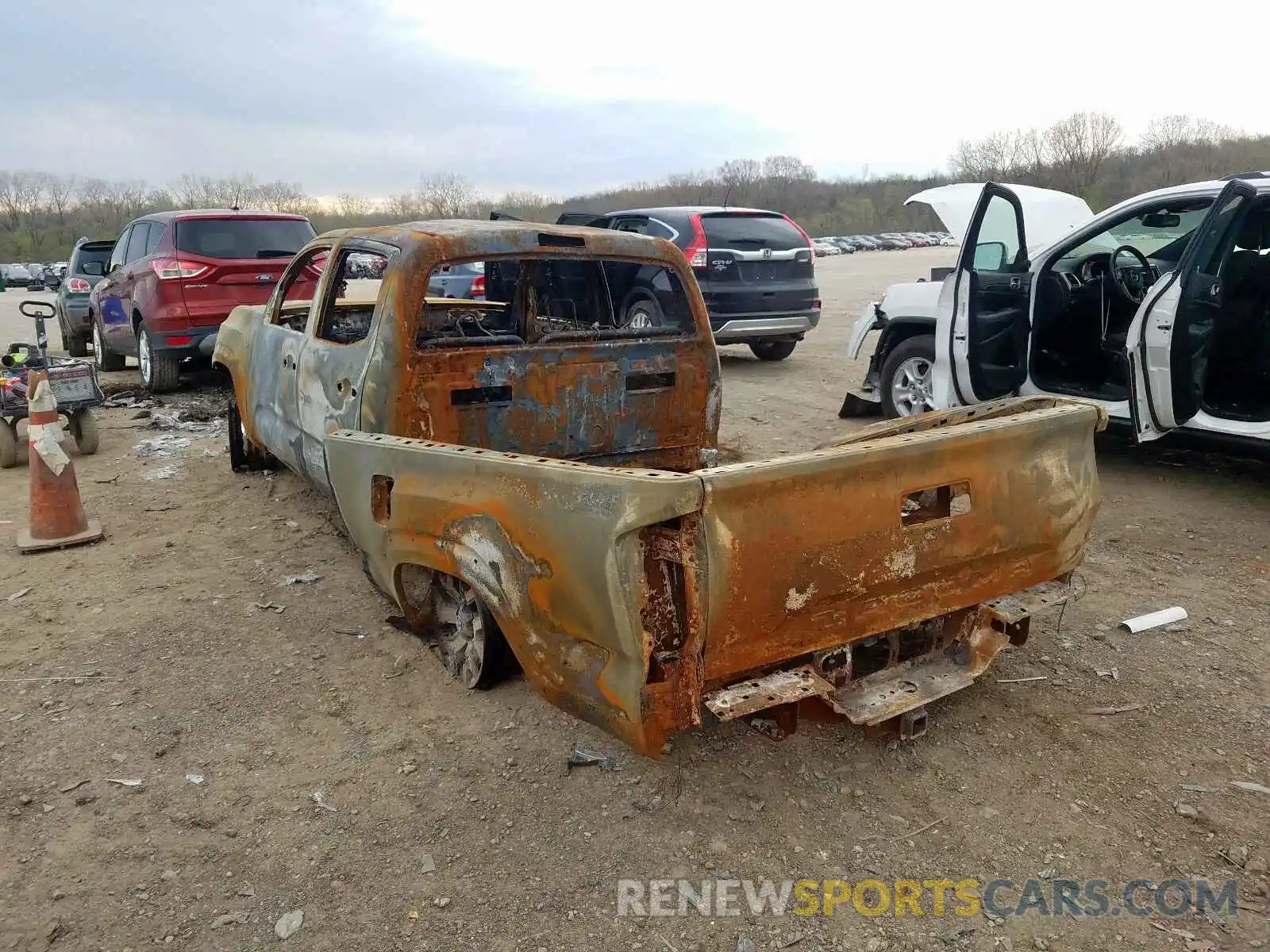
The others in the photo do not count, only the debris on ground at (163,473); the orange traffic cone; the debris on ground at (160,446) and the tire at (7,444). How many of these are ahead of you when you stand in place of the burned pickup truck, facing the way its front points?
4

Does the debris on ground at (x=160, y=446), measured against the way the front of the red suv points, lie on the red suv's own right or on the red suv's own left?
on the red suv's own left

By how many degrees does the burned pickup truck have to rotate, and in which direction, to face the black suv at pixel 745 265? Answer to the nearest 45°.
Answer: approximately 45° to its right

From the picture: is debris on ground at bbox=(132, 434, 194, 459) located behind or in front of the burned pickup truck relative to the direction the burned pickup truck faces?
in front

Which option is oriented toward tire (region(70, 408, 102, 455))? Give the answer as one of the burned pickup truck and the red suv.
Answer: the burned pickup truck

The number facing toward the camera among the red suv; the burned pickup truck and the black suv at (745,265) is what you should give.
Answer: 0

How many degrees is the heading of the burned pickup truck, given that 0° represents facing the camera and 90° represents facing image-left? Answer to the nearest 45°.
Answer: approximately 135°

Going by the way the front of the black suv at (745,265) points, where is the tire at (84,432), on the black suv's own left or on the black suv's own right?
on the black suv's own left

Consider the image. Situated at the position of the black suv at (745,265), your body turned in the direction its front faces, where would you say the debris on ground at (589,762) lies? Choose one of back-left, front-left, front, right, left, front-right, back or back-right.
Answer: back-left

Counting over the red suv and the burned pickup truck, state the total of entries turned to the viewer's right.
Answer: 0

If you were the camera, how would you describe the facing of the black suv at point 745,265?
facing away from the viewer and to the left of the viewer

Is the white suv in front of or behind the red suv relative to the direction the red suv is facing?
behind

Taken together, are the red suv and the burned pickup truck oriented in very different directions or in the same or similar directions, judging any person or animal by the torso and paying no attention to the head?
same or similar directions

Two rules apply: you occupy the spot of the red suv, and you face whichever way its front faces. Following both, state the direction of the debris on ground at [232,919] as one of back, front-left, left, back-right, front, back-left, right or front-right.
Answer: back-left
